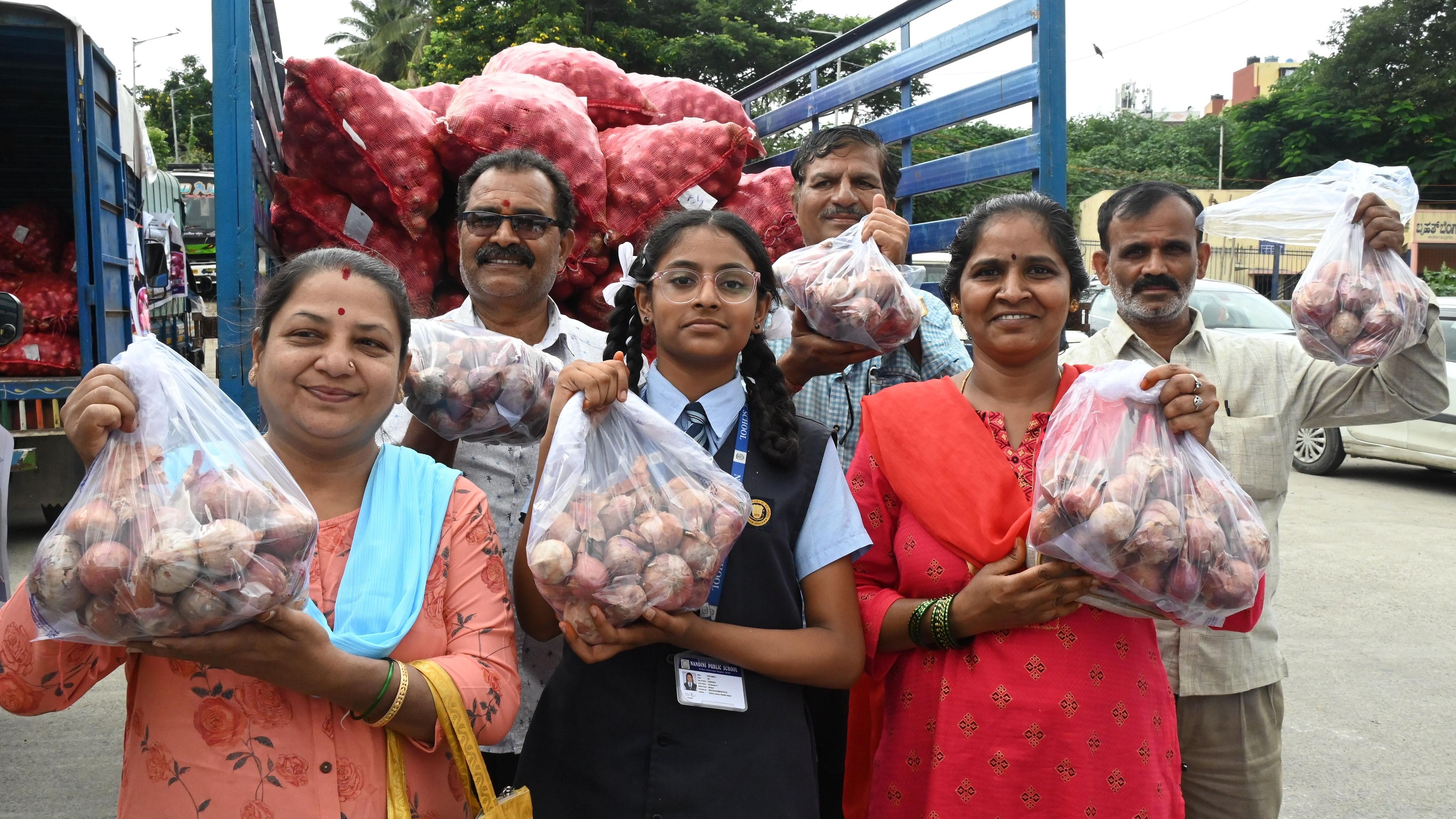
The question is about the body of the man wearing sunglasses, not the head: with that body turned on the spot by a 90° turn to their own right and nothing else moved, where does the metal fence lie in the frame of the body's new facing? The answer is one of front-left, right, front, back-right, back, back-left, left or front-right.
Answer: back-right

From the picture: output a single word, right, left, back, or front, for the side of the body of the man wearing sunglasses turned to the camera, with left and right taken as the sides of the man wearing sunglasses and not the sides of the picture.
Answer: front

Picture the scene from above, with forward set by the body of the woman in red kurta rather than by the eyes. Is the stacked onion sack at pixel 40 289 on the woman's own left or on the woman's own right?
on the woman's own right

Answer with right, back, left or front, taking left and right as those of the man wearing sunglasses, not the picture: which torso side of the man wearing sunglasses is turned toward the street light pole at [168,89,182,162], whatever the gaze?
back

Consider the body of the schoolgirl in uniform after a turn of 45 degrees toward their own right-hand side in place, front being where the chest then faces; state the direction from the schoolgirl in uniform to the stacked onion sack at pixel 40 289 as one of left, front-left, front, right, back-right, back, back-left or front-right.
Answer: right

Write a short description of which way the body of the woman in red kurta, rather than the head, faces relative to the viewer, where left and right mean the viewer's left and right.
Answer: facing the viewer

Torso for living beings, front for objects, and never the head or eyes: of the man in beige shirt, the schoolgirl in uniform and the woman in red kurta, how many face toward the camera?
3

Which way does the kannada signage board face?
toward the camera
